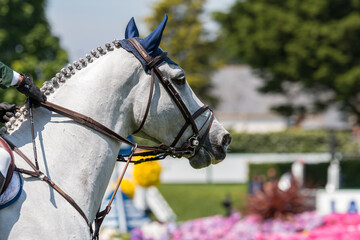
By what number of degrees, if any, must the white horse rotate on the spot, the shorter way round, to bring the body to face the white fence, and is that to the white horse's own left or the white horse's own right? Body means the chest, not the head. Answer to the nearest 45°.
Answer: approximately 90° to the white horse's own left

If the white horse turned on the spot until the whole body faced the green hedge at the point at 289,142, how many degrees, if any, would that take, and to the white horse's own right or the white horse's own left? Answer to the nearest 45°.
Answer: approximately 90° to the white horse's own left

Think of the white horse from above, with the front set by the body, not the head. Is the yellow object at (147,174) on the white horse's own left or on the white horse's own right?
on the white horse's own left

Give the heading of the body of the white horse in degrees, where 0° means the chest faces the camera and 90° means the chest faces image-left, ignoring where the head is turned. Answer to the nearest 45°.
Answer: approximately 270°

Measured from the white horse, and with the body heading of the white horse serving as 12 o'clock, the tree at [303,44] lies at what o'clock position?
The tree is roughly at 10 o'clock from the white horse.

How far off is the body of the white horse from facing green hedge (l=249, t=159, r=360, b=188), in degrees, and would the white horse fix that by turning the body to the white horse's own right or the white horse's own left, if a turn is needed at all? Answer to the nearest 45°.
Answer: approximately 45° to the white horse's own left

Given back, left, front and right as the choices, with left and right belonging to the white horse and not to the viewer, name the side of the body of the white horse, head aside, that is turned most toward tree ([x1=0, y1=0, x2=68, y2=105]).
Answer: left

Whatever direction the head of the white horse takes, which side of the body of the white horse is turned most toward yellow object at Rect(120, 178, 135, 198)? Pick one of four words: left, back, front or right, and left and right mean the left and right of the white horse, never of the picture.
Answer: left
